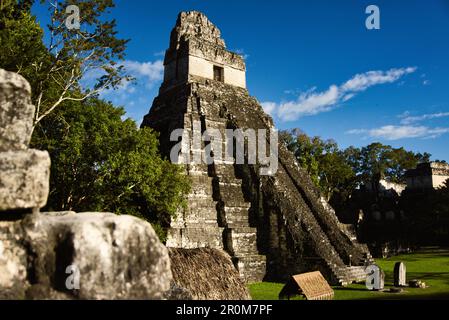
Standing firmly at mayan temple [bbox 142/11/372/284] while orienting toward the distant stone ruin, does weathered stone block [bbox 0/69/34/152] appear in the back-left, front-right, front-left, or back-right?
back-right

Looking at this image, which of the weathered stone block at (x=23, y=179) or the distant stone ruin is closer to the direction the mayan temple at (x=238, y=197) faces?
the weathered stone block

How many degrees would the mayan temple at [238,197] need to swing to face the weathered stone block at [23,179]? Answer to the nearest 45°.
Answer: approximately 45° to its right

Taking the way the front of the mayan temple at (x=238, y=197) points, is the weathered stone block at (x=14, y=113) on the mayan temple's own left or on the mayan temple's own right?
on the mayan temple's own right

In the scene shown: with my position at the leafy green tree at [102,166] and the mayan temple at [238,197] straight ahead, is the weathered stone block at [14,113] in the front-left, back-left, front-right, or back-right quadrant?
back-right

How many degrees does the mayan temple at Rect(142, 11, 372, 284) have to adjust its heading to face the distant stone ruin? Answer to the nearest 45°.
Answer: approximately 90° to its left

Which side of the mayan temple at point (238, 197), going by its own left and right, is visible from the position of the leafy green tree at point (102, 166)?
right

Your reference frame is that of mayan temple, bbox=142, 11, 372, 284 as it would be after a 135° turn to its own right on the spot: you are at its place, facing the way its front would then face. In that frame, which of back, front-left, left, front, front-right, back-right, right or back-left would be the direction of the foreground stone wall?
left

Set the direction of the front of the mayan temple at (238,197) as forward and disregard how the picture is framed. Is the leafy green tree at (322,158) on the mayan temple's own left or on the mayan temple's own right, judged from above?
on the mayan temple's own left

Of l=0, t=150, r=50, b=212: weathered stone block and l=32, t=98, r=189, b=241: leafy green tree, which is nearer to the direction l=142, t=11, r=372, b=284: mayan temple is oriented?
the weathered stone block

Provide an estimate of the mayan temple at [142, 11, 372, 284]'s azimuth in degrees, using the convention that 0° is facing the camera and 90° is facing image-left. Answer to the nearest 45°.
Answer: approximately 315°

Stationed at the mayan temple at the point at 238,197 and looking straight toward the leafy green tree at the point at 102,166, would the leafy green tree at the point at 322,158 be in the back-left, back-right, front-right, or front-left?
back-right
